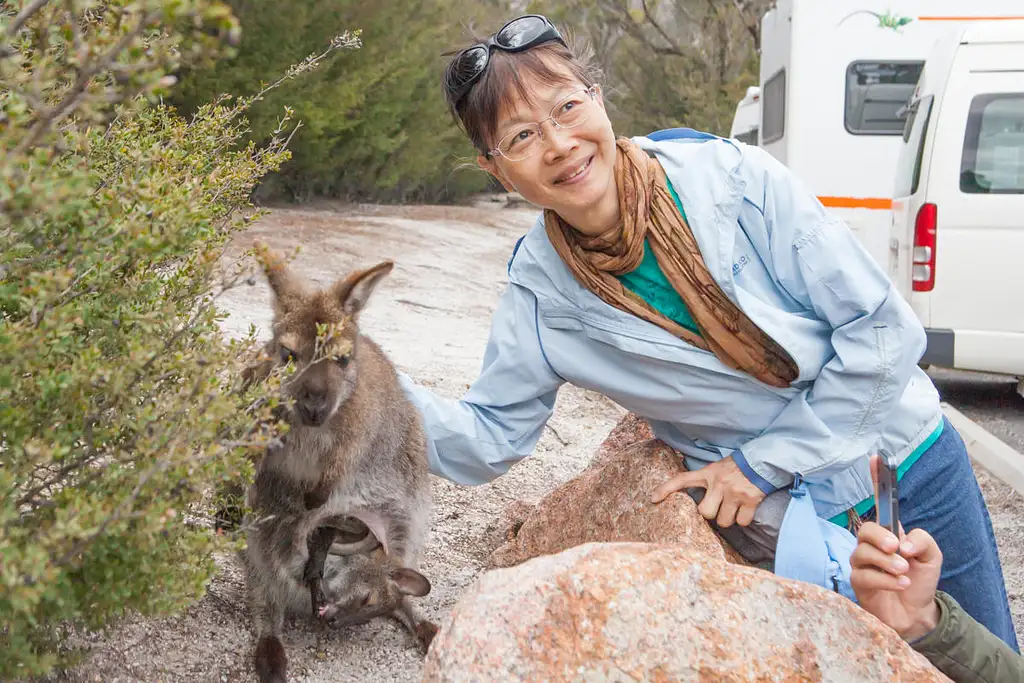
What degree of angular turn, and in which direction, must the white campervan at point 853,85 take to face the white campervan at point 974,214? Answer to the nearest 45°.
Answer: approximately 90° to its right

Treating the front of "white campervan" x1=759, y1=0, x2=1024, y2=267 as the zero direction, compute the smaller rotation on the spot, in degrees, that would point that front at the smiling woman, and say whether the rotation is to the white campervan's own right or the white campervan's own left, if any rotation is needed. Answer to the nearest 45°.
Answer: approximately 90° to the white campervan's own right

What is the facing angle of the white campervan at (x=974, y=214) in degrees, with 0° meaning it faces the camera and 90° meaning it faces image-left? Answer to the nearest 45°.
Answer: approximately 270°

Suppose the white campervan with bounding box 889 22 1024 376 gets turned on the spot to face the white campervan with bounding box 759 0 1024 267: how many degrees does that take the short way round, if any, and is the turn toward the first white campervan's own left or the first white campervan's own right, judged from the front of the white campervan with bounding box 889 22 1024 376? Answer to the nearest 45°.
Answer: approximately 90° to the first white campervan's own left

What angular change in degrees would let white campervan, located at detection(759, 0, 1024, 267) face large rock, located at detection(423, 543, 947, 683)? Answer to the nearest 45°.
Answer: approximately 90° to its right

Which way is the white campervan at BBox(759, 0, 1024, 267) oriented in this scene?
to the viewer's right

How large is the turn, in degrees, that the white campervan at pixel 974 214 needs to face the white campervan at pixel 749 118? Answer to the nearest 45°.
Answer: approximately 90° to its left
